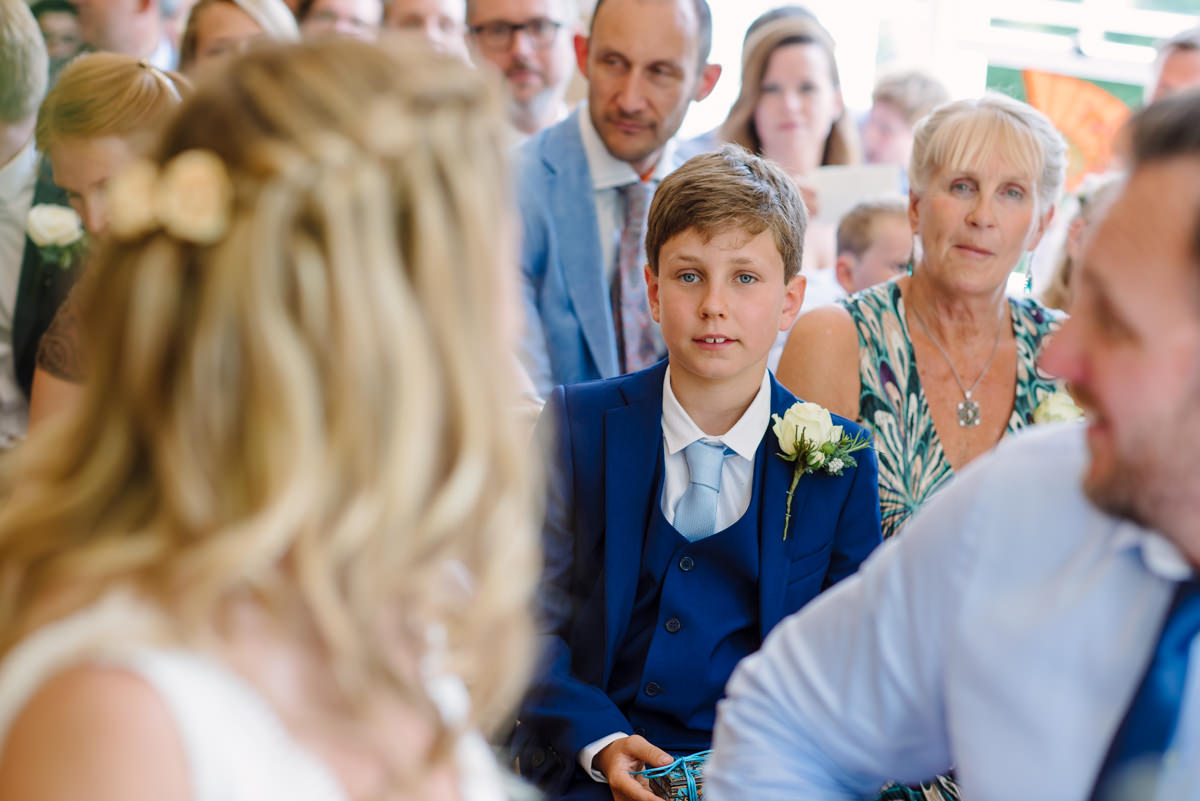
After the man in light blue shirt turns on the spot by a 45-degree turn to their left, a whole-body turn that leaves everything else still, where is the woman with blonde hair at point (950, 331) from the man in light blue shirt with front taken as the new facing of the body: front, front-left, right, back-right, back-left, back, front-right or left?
back

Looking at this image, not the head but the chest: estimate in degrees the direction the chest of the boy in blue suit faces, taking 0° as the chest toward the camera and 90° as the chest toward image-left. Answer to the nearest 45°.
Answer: approximately 0°

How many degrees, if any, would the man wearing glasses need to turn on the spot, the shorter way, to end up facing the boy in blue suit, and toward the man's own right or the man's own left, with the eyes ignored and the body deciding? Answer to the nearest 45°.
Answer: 0° — they already face them

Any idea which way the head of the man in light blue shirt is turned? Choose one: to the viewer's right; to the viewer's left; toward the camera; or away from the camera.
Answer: to the viewer's left

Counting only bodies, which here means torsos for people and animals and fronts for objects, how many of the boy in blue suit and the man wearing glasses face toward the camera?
2

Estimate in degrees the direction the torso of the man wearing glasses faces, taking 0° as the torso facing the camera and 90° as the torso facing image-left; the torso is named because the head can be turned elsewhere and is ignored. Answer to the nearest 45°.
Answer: approximately 0°

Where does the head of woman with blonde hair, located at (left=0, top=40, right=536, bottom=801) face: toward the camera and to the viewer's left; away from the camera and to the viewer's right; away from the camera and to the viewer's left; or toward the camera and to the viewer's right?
away from the camera and to the viewer's right

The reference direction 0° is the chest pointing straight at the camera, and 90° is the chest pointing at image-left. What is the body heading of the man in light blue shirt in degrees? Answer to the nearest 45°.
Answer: approximately 45°
